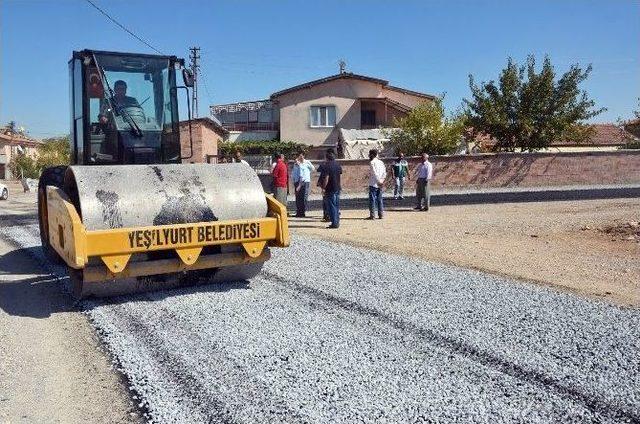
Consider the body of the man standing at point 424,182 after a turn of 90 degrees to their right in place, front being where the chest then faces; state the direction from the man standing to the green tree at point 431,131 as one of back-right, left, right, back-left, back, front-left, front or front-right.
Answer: front-right

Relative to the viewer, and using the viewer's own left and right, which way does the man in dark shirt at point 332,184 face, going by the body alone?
facing away from the viewer and to the left of the viewer

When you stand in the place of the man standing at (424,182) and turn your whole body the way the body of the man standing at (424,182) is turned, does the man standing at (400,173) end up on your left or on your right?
on your right

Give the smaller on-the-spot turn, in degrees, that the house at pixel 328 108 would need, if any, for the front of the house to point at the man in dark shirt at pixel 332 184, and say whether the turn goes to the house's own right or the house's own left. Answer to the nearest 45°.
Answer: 0° — it already faces them

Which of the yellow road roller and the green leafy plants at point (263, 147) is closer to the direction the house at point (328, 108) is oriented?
the yellow road roller

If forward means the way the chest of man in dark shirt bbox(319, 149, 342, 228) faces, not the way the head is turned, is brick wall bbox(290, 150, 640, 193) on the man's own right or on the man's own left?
on the man's own right

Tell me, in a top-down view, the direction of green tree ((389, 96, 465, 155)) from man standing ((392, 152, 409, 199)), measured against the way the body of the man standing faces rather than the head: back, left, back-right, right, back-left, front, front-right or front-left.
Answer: back

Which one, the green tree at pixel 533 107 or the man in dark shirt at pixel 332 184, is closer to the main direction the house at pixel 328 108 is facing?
the man in dark shirt

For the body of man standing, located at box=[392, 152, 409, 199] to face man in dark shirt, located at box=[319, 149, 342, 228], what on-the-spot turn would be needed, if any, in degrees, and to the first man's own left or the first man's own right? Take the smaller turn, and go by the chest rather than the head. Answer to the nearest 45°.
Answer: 0° — they already face them

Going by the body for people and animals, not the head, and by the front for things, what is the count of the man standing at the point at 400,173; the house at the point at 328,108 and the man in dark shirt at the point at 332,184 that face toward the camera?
2

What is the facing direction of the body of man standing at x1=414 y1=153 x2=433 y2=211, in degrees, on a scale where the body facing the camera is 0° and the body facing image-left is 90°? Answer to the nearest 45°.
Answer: approximately 45°
